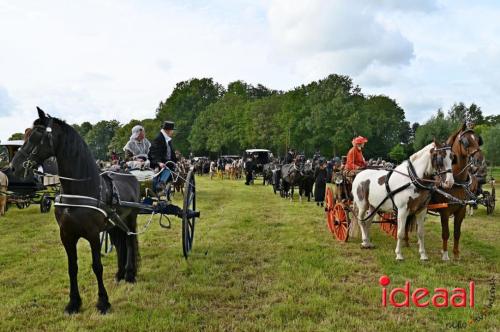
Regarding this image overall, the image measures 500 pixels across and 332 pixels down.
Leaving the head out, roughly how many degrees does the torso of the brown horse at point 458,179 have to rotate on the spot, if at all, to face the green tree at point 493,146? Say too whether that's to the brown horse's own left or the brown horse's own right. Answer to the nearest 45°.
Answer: approximately 135° to the brown horse's own left

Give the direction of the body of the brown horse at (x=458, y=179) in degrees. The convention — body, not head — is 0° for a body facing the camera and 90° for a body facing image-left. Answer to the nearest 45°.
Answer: approximately 315°

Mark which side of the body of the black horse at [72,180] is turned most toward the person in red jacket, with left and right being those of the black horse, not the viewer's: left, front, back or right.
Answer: back

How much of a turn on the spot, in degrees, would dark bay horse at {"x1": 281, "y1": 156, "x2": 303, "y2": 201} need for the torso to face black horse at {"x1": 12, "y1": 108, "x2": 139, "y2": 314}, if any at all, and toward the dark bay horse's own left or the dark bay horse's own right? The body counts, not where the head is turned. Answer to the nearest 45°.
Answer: approximately 45° to the dark bay horse's own right

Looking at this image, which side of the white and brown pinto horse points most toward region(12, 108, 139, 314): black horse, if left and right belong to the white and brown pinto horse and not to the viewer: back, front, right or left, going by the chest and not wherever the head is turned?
right

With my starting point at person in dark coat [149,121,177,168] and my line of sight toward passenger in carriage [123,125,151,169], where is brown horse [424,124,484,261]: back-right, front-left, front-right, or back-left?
back-right

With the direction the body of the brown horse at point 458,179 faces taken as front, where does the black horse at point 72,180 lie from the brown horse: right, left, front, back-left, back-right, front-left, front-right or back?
right
